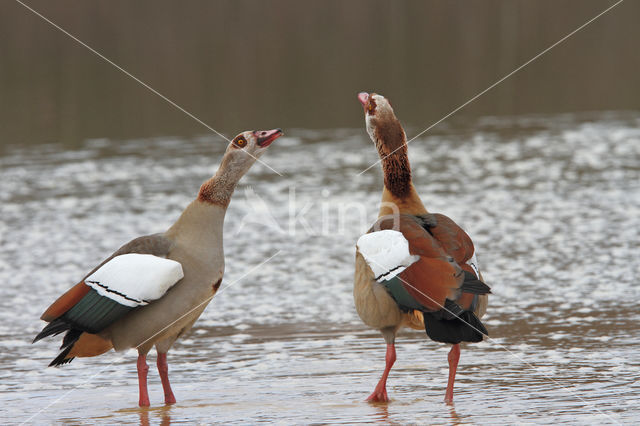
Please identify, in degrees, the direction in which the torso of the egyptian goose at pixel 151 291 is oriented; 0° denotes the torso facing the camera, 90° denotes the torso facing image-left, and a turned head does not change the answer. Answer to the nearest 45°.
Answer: approximately 270°

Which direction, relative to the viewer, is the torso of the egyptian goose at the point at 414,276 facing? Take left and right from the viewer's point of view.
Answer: facing away from the viewer and to the left of the viewer

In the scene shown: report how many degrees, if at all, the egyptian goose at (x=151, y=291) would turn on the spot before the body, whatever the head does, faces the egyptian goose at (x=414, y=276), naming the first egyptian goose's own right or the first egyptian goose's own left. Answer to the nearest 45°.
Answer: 0° — it already faces it

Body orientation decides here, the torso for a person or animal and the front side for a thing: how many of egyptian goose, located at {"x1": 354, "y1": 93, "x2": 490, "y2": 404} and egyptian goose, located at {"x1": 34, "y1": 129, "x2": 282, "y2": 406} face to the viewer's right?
1

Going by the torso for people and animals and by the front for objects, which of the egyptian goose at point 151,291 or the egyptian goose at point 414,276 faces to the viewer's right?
the egyptian goose at point 151,291

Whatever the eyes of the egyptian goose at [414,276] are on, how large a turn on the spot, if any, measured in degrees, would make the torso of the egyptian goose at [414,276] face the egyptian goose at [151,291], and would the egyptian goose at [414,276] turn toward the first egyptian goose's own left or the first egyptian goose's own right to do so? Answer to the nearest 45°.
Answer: approximately 45° to the first egyptian goose's own left
